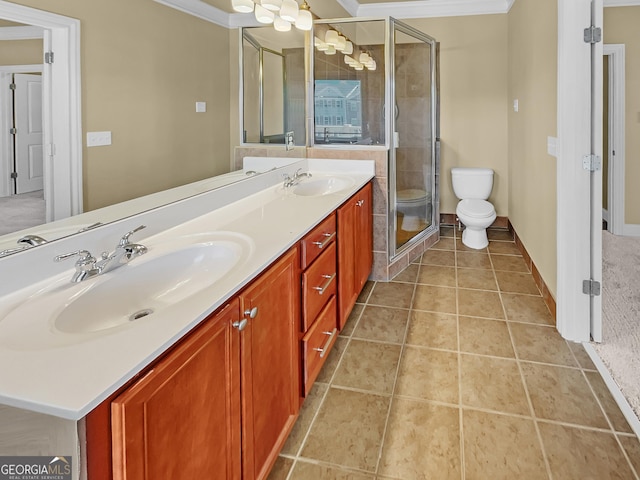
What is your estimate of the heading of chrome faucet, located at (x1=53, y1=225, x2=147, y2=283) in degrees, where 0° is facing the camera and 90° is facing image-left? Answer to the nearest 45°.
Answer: approximately 315°

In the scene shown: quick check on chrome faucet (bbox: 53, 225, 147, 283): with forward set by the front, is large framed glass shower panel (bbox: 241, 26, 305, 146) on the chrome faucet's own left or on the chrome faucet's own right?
on the chrome faucet's own left

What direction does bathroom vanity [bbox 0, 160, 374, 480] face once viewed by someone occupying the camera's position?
facing the viewer and to the right of the viewer

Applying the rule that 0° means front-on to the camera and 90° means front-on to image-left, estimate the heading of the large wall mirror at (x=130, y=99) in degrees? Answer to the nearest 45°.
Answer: approximately 315°
